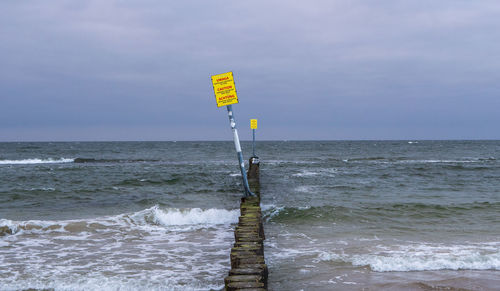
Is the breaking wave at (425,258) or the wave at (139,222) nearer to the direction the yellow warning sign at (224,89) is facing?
the breaking wave

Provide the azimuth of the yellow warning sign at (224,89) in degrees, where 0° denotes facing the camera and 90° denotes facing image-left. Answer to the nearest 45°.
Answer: approximately 0°

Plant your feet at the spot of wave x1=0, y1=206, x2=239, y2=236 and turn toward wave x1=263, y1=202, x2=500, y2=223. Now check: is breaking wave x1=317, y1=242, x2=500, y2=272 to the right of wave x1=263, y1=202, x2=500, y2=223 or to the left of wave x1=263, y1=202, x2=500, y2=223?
right

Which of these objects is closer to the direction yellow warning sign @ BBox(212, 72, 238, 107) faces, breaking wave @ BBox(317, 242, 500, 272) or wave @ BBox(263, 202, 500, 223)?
the breaking wave

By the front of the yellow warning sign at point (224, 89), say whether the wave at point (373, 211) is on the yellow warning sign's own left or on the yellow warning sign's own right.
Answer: on the yellow warning sign's own left
